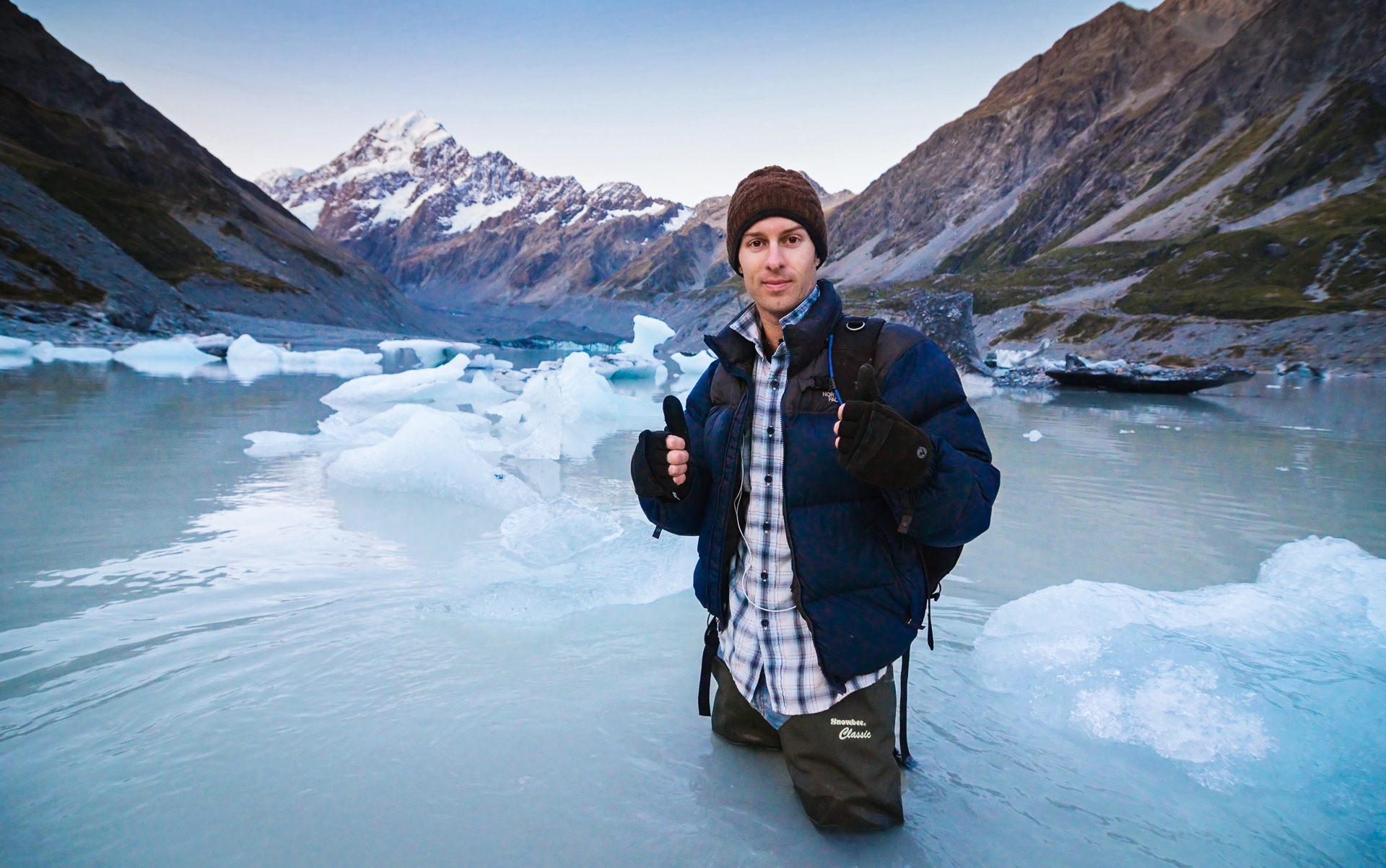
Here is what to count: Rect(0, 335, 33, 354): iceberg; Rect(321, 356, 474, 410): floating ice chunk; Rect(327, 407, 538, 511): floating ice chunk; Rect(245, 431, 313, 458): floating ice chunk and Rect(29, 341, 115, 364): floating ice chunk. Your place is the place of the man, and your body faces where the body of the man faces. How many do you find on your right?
5

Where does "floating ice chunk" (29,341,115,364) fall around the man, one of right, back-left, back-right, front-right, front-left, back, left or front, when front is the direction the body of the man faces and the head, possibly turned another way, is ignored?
right

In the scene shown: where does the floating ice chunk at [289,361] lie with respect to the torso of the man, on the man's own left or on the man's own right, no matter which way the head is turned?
on the man's own right

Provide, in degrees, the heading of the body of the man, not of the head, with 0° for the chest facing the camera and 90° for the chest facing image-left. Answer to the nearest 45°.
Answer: approximately 45°

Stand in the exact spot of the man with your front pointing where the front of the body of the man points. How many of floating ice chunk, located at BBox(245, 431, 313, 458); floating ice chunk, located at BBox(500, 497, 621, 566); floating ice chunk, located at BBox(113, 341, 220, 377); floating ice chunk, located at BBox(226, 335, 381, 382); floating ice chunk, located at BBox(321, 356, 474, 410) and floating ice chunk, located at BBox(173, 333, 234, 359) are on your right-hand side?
6

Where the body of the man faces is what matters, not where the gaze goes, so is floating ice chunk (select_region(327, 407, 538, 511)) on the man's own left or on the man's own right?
on the man's own right

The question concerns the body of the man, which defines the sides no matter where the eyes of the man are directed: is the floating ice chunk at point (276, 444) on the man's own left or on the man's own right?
on the man's own right

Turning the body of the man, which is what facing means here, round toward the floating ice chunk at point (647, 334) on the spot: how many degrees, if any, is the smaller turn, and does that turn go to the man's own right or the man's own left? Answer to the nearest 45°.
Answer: approximately 135° to the man's own right

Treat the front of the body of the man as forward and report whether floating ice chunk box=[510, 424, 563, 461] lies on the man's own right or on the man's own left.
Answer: on the man's own right

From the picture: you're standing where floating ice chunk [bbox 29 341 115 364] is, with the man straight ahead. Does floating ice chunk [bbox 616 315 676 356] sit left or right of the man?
left

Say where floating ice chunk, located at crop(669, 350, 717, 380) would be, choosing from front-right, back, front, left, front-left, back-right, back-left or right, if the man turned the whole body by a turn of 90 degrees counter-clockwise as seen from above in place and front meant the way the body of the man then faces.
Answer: back-left

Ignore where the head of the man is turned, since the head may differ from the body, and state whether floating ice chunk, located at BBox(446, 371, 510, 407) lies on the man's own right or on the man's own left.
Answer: on the man's own right
